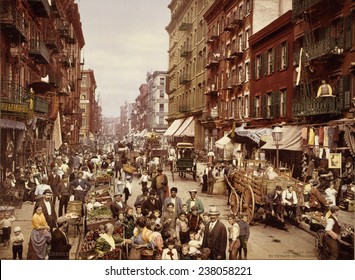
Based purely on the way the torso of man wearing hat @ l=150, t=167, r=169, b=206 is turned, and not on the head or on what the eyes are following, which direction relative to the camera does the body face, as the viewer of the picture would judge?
toward the camera

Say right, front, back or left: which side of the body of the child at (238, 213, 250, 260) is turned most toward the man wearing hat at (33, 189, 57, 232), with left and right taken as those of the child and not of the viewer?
right

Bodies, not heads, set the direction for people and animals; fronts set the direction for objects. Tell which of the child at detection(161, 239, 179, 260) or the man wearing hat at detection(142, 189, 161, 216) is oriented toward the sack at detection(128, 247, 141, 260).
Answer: the man wearing hat

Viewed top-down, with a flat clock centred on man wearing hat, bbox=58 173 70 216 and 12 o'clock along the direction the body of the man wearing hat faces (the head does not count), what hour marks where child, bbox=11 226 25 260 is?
The child is roughly at 2 o'clock from the man wearing hat.

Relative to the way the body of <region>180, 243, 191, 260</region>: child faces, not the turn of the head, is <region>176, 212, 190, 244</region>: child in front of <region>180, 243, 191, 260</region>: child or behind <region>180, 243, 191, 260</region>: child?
behind

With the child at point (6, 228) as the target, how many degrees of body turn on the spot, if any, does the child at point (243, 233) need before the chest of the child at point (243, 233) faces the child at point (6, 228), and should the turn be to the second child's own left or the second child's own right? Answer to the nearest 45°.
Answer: approximately 90° to the second child's own right

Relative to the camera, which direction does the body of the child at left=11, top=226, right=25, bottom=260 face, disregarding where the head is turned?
toward the camera

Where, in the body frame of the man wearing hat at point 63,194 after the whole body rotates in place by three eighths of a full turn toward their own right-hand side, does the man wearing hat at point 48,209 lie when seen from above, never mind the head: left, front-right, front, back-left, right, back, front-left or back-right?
left

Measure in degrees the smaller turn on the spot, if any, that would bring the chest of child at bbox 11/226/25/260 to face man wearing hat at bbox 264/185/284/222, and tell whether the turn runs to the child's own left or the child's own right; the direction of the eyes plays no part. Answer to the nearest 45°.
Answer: approximately 90° to the child's own left

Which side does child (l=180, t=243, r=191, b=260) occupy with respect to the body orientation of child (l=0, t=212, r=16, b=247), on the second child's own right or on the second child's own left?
on the second child's own left

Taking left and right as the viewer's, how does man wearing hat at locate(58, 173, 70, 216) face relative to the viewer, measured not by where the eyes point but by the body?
facing the viewer and to the right of the viewer

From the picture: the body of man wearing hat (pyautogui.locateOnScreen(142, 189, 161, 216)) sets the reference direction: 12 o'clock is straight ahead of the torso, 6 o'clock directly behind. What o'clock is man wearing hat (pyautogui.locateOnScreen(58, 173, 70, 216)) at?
man wearing hat (pyautogui.locateOnScreen(58, 173, 70, 216)) is roughly at 4 o'clock from man wearing hat (pyautogui.locateOnScreen(142, 189, 161, 216)).

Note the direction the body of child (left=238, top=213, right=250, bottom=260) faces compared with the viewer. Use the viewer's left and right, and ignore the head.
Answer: facing the viewer
